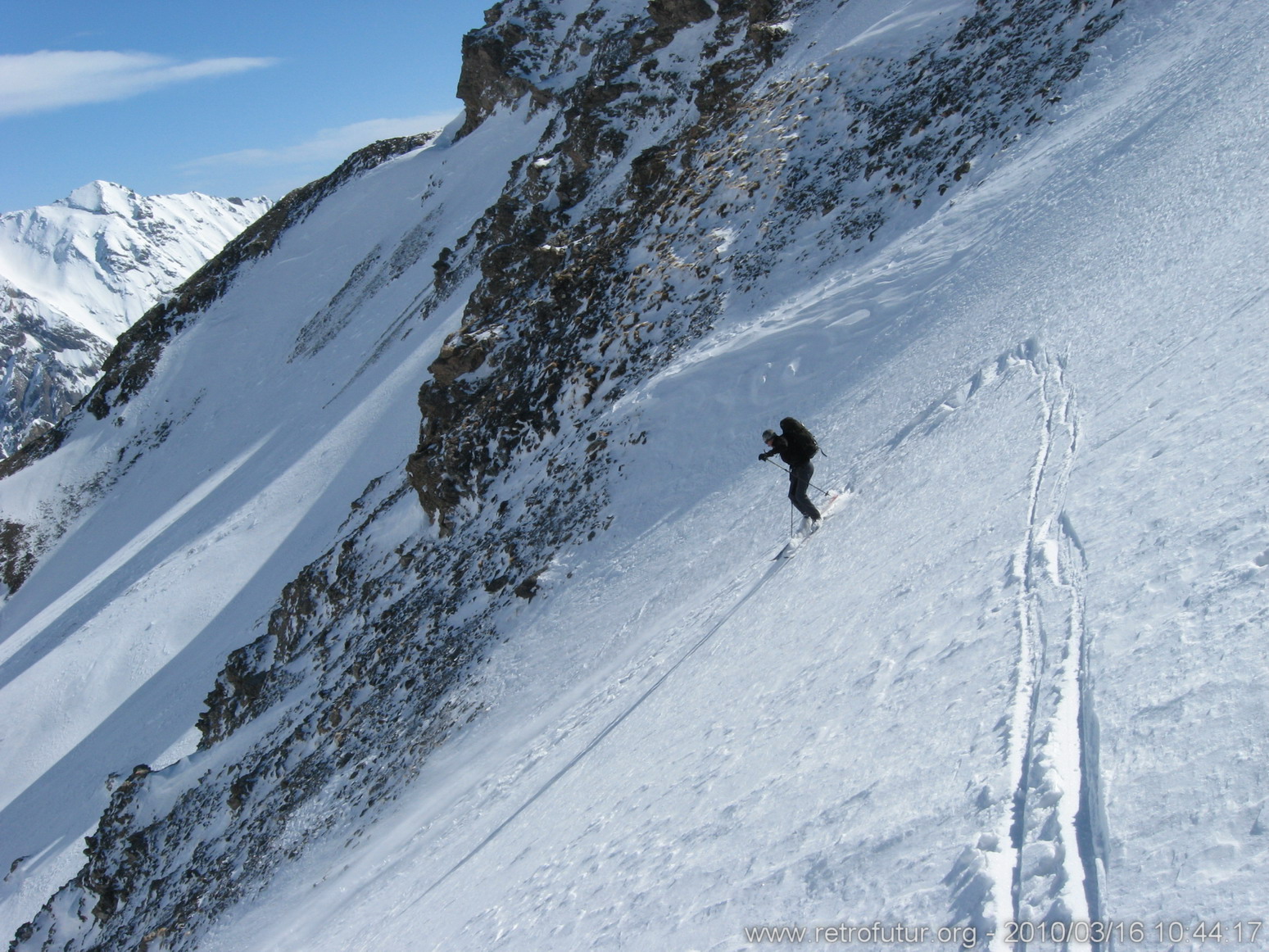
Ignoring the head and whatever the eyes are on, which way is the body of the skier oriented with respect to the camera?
to the viewer's left
